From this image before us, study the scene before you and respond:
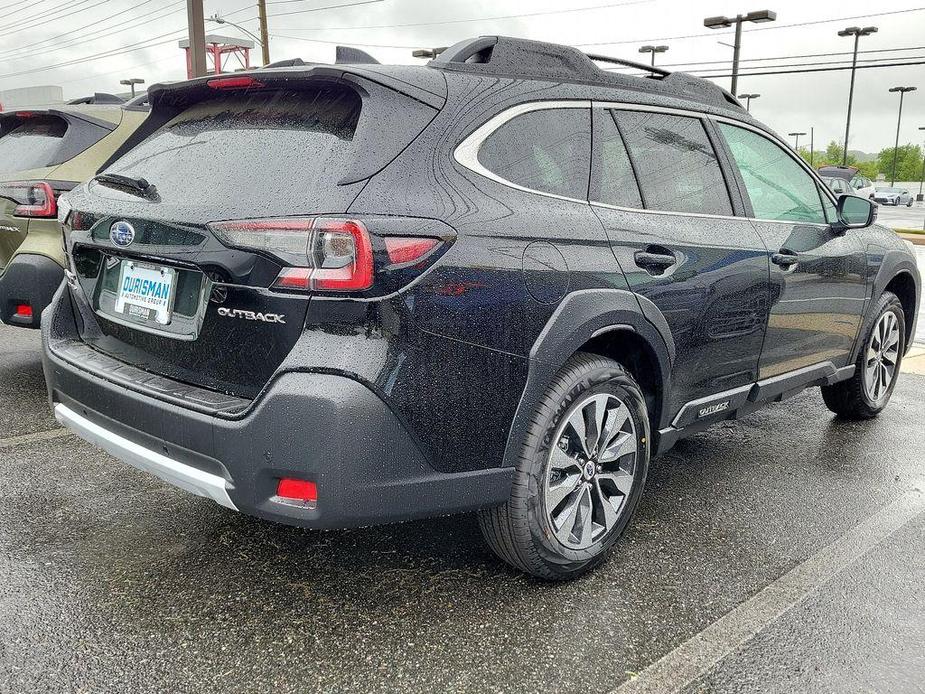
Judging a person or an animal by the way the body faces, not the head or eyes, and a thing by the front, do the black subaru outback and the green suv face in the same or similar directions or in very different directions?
same or similar directions

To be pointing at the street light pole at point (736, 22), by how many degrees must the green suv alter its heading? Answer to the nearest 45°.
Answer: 0° — it already faces it

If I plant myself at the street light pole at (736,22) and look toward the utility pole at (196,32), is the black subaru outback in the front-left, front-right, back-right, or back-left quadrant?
front-left

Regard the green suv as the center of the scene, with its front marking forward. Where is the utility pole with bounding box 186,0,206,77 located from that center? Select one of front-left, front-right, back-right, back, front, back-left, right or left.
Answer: front-left

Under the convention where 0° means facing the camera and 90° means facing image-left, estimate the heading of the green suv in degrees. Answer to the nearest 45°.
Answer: approximately 225°

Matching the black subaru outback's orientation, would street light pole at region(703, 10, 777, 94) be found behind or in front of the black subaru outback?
in front

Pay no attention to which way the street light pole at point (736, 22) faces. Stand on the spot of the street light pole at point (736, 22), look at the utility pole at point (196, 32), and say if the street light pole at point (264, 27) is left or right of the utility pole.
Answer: right

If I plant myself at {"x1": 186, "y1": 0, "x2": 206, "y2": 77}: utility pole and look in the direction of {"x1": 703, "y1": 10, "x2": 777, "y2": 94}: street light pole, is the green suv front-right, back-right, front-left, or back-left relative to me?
back-right

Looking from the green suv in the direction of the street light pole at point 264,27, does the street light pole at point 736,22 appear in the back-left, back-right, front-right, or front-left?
front-right

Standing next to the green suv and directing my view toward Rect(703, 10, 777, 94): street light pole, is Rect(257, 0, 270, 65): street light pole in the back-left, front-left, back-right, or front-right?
front-left

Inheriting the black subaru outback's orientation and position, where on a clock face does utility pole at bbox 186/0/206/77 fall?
The utility pole is roughly at 10 o'clock from the black subaru outback.

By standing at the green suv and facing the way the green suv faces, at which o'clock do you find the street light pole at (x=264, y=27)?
The street light pole is roughly at 11 o'clock from the green suv.

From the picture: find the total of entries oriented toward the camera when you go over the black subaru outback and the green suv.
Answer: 0

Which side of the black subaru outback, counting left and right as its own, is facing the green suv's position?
left

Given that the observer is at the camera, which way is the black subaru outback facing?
facing away from the viewer and to the right of the viewer

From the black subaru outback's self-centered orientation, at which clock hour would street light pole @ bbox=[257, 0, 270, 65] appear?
The street light pole is roughly at 10 o'clock from the black subaru outback.

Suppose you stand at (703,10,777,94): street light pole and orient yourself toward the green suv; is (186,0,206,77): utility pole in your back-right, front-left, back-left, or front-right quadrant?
front-right
